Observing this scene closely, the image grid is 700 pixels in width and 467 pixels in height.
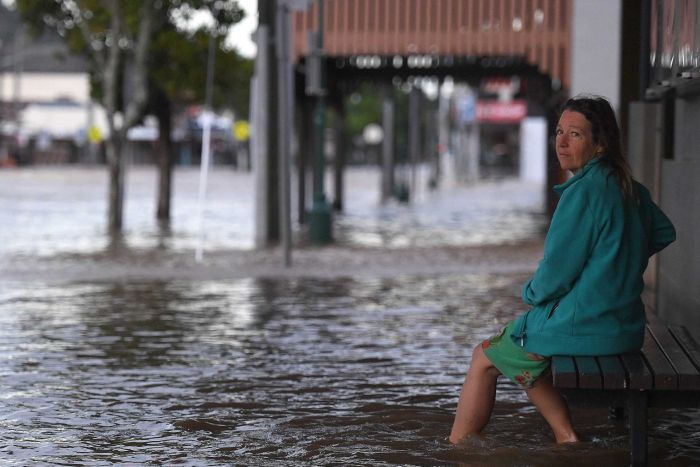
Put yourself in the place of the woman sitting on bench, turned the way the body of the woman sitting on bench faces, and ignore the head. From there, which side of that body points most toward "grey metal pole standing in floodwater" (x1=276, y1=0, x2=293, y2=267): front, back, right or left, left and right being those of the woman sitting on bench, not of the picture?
right

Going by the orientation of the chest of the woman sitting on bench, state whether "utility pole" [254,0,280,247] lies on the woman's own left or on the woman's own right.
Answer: on the woman's own right

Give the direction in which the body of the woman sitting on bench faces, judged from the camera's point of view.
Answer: to the viewer's left

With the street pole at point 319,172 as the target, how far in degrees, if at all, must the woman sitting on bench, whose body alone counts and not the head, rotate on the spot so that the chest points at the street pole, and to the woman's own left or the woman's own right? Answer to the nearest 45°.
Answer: approximately 90° to the woman's own right
